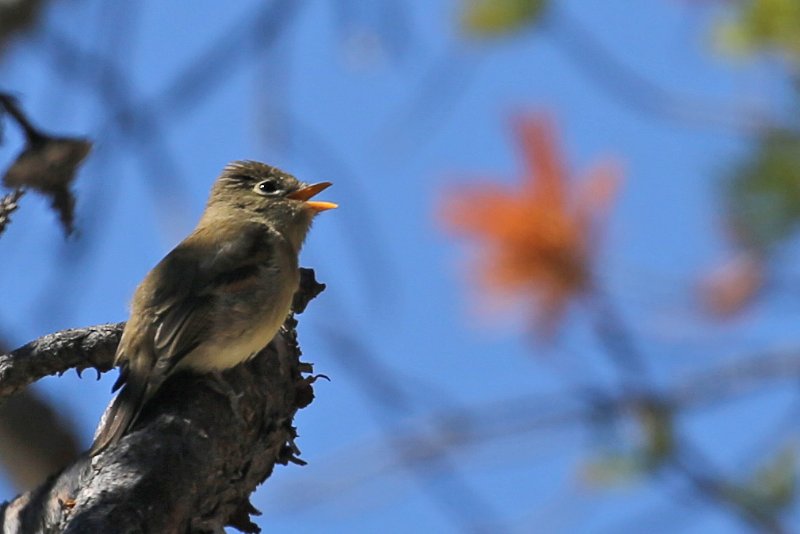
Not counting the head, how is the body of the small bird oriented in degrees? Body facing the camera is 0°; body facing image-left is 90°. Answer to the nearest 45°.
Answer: approximately 270°

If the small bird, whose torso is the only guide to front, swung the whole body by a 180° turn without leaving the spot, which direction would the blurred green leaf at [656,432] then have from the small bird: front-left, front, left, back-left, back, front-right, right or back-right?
back
